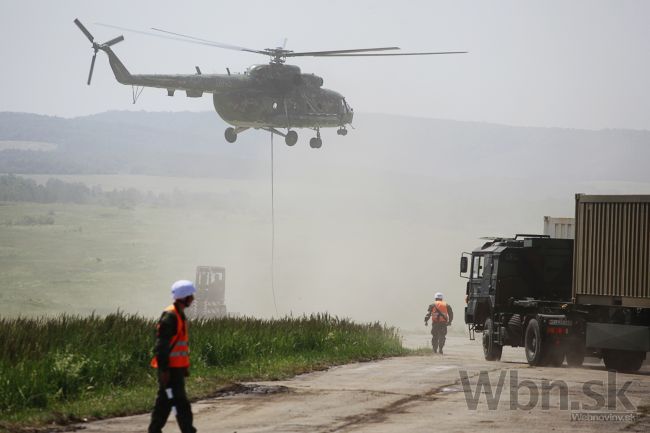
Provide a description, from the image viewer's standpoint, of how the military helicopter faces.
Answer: facing away from the viewer and to the right of the viewer

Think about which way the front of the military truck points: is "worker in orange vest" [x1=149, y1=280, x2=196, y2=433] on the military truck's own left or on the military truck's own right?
on the military truck's own left

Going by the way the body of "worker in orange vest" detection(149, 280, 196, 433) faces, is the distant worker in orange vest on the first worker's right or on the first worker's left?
on the first worker's left

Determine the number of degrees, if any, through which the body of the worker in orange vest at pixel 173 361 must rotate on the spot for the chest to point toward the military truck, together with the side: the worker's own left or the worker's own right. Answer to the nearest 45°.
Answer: approximately 90° to the worker's own left

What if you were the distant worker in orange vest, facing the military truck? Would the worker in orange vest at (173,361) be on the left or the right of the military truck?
right

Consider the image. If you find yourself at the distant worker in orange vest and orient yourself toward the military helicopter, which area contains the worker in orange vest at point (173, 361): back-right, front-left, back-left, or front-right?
back-left
